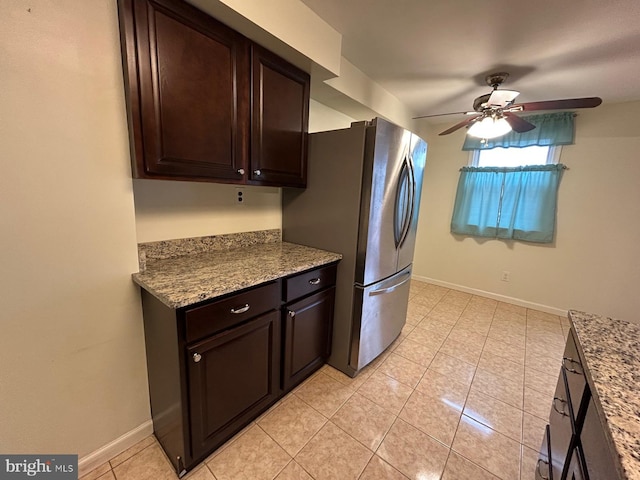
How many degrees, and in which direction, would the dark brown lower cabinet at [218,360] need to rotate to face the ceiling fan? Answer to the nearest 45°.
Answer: approximately 45° to its left

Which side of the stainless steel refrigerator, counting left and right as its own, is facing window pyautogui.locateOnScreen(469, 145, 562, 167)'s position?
left

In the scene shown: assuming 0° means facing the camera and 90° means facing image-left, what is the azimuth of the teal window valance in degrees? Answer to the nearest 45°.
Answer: approximately 0°

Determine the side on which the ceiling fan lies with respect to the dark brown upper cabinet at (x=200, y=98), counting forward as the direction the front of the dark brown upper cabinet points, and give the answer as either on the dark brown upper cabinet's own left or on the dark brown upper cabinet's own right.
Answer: on the dark brown upper cabinet's own left

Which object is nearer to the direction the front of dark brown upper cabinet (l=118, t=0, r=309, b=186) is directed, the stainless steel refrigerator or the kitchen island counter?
the kitchen island counter

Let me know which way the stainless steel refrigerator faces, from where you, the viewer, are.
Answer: facing the viewer and to the right of the viewer

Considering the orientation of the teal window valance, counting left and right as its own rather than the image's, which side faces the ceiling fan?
front

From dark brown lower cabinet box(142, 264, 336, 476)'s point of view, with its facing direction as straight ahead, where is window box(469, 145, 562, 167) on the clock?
The window is roughly at 10 o'clock from the dark brown lower cabinet.
